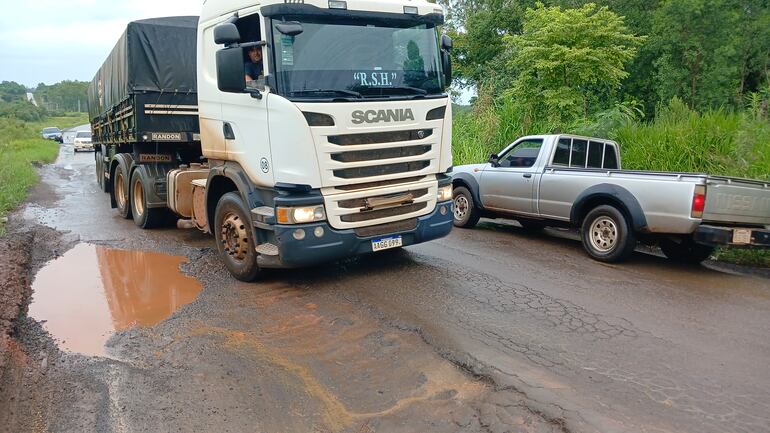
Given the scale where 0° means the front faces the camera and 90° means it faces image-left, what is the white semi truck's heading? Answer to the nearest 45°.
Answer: approximately 315°

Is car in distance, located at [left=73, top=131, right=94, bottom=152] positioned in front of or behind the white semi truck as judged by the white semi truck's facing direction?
behind

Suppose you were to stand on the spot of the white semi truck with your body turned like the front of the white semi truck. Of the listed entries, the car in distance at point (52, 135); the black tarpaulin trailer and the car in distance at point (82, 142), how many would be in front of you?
0

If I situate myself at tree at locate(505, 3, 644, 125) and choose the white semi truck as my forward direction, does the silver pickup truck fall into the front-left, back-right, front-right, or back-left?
front-left

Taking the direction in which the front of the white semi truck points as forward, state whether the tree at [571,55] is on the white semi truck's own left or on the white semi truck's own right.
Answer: on the white semi truck's own left

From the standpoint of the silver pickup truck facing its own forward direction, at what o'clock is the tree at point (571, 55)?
The tree is roughly at 1 o'clock from the silver pickup truck.

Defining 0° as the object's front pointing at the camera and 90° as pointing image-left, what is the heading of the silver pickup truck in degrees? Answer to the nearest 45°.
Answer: approximately 135°

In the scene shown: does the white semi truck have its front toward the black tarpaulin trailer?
no
